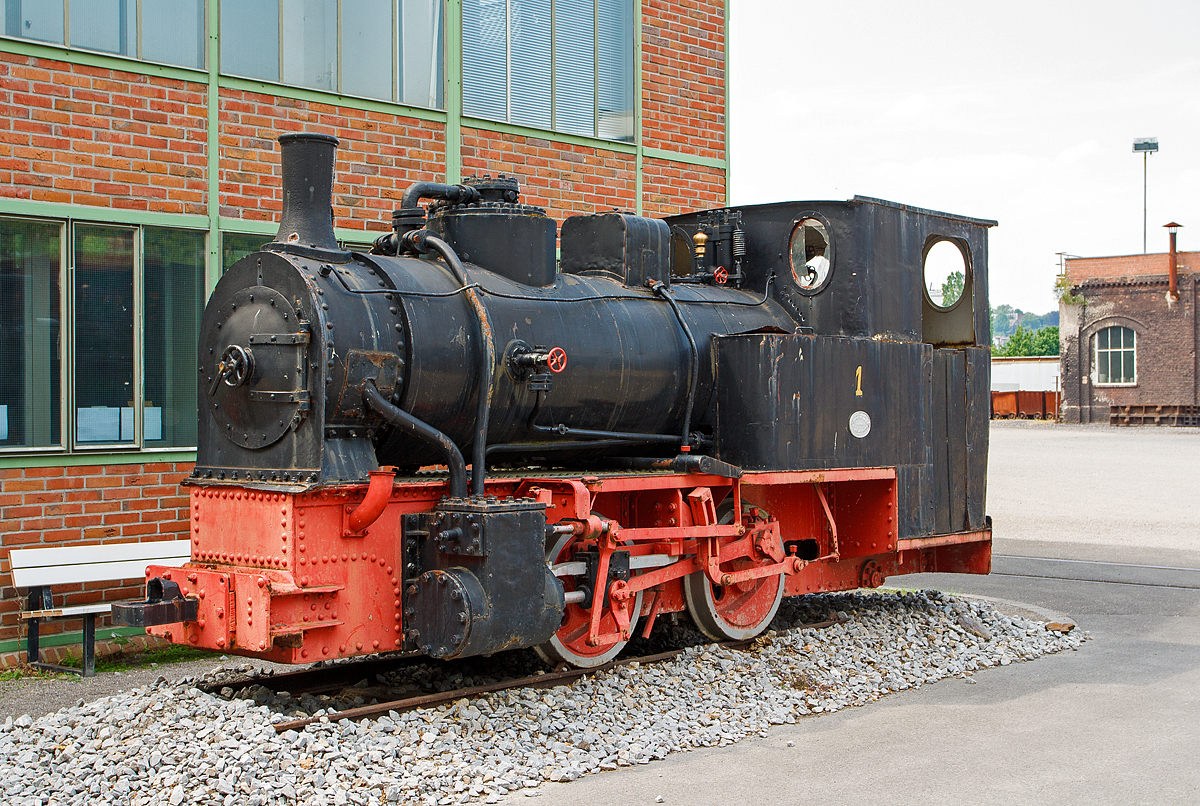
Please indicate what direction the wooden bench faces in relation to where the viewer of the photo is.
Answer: facing the viewer and to the right of the viewer

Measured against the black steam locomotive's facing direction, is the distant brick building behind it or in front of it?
behind

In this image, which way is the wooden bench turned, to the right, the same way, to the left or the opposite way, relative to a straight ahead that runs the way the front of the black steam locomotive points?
to the left

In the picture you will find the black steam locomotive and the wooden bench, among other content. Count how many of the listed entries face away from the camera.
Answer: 0

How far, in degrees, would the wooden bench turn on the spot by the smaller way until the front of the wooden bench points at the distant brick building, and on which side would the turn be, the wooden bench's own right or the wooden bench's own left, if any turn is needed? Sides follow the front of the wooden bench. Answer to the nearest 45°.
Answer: approximately 90° to the wooden bench's own left

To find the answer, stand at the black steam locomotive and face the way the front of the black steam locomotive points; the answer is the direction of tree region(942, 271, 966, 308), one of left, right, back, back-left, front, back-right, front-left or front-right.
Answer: back

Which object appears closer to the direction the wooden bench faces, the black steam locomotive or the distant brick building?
the black steam locomotive

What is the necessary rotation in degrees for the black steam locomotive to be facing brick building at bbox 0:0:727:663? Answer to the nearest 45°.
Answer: approximately 90° to its right

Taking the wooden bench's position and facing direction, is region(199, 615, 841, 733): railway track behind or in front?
in front
